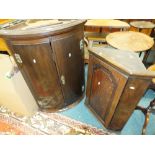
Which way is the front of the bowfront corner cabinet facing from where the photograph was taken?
facing the viewer

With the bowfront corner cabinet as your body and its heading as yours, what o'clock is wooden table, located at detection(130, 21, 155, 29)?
The wooden table is roughly at 8 o'clock from the bowfront corner cabinet.

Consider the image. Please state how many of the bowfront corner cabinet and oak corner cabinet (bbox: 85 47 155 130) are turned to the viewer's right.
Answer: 0

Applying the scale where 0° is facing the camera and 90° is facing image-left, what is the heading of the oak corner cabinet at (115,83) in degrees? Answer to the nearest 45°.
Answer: approximately 45°
